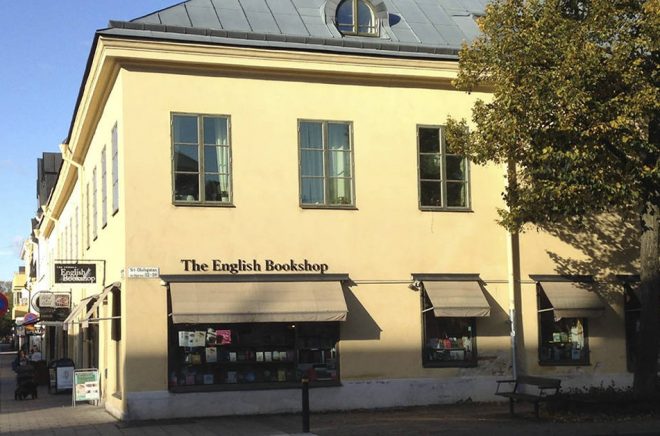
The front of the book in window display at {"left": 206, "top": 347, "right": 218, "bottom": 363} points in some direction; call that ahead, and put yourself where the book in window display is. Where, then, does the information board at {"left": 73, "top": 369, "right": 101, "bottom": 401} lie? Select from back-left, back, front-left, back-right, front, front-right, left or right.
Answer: back-right

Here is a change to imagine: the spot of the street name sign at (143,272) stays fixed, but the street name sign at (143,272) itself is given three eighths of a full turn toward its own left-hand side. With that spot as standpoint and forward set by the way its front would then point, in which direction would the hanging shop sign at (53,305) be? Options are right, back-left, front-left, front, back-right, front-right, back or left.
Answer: front-left

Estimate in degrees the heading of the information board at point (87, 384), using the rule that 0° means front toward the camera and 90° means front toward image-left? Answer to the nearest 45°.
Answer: approximately 0°

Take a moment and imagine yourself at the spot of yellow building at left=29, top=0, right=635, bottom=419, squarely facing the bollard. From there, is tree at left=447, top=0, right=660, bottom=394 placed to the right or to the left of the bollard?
left

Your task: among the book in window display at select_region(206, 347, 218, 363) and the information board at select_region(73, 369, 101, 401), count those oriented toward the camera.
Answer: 2

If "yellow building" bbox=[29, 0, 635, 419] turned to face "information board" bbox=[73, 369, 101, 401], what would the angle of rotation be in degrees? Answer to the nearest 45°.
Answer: approximately 135° to its right

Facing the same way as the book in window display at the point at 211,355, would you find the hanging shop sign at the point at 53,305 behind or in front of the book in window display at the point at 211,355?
behind

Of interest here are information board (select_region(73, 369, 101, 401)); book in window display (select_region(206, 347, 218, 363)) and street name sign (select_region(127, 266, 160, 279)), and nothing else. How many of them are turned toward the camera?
3

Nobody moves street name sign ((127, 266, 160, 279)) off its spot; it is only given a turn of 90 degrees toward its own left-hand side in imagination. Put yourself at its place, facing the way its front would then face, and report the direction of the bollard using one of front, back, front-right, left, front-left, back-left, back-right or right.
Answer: front-right

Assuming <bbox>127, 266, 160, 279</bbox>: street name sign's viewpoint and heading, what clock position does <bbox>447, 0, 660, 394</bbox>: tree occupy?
The tree is roughly at 10 o'clock from the street name sign.
